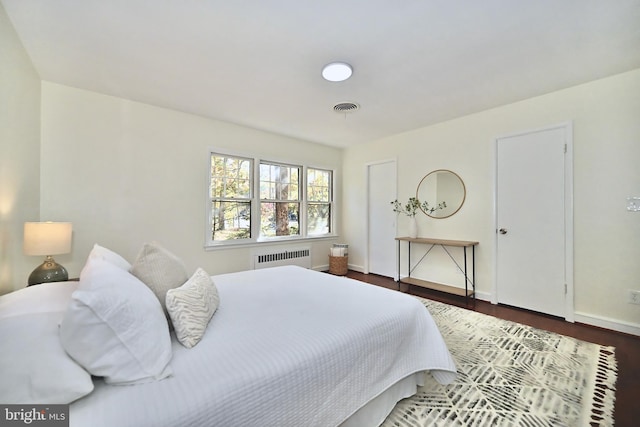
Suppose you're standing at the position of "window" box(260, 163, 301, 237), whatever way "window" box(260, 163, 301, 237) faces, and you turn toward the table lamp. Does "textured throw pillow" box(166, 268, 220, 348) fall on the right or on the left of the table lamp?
left

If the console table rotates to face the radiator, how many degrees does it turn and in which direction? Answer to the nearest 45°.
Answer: approximately 45° to its right

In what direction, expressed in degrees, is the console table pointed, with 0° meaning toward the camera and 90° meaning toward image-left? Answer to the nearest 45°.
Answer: approximately 45°

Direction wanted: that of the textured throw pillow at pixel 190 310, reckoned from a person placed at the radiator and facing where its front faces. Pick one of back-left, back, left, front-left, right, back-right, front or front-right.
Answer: front-right

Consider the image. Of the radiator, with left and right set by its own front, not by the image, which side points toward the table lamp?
right

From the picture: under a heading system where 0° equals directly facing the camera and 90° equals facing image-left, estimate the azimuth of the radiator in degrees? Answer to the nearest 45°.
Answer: approximately 315°

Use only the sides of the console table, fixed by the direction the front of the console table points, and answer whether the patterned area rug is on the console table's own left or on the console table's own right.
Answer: on the console table's own left

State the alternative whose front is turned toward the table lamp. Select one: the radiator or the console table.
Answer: the console table
